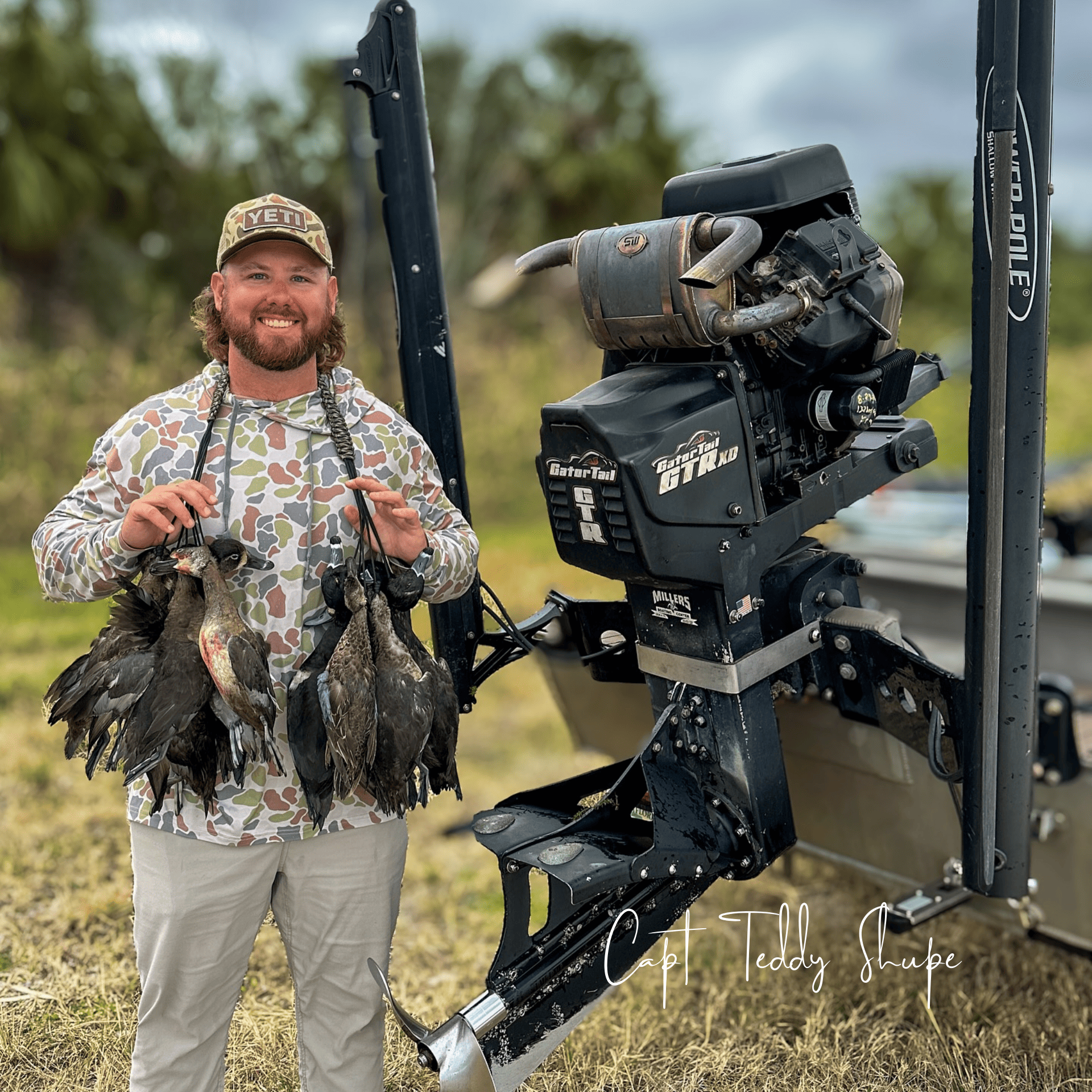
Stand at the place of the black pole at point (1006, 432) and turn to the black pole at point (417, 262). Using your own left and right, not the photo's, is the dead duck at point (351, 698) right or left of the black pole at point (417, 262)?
left

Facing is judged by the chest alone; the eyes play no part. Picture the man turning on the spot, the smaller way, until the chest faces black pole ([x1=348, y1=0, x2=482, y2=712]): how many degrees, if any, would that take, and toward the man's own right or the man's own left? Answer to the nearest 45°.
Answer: approximately 135° to the man's own left

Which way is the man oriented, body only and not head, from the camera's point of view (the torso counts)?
toward the camera

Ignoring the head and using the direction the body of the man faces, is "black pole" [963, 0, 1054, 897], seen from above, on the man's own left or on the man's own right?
on the man's own left
